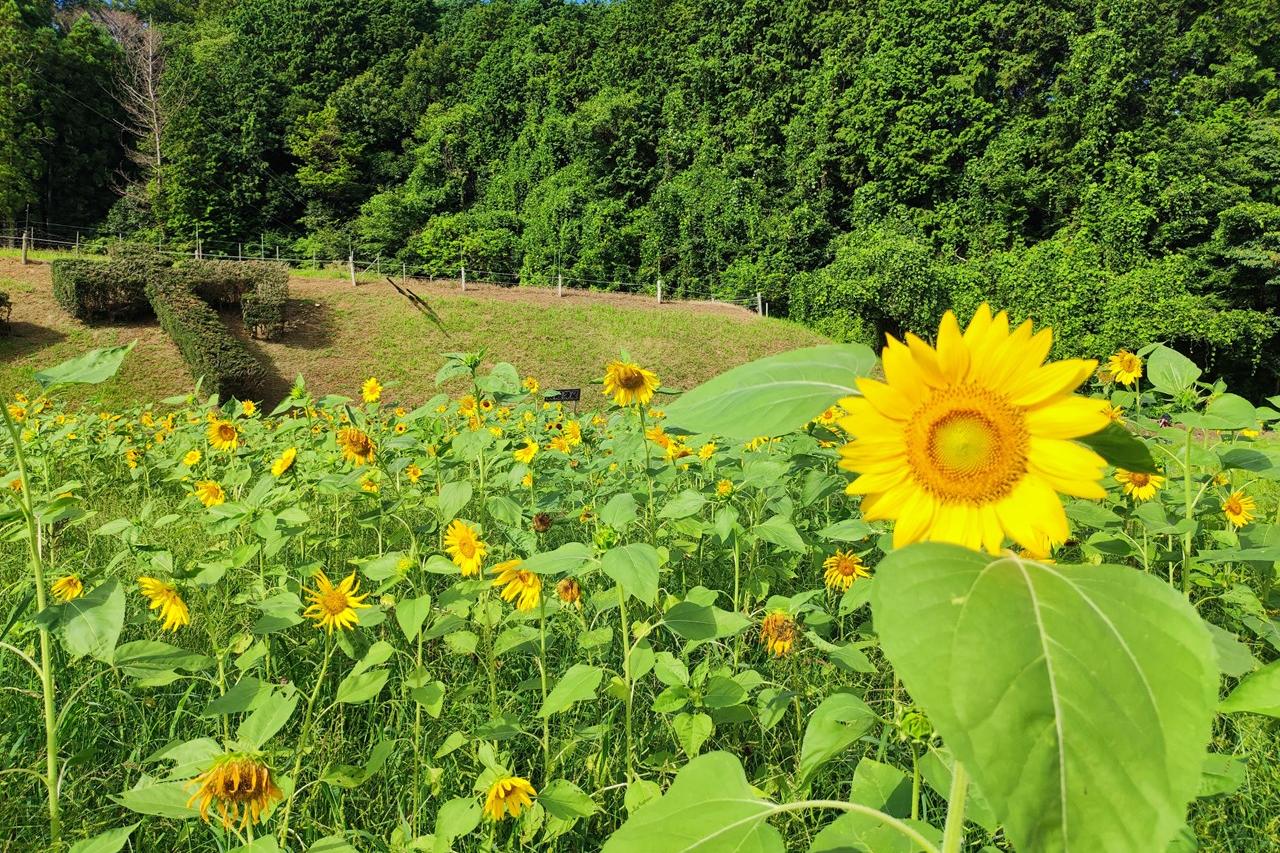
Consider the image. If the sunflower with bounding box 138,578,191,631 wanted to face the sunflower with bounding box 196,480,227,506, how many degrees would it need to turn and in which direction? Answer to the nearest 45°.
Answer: approximately 135° to its right

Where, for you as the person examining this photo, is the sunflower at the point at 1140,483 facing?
facing the viewer

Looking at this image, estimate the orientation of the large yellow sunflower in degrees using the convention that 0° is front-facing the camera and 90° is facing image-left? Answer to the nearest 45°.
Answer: approximately 0°

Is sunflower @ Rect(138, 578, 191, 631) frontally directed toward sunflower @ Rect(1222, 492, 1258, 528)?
no

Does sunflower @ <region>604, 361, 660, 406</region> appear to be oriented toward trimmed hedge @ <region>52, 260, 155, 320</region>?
no

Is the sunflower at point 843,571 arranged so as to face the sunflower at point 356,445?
no

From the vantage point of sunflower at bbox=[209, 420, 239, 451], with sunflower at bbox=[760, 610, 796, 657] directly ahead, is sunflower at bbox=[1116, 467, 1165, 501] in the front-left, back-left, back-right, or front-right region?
front-left

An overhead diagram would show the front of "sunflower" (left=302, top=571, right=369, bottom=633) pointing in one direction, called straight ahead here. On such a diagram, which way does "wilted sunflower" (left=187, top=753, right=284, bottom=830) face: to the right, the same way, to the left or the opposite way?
the same way

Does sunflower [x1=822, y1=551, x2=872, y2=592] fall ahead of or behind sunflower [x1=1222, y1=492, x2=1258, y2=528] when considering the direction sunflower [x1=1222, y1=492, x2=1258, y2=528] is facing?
ahead

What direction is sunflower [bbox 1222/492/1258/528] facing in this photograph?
toward the camera
